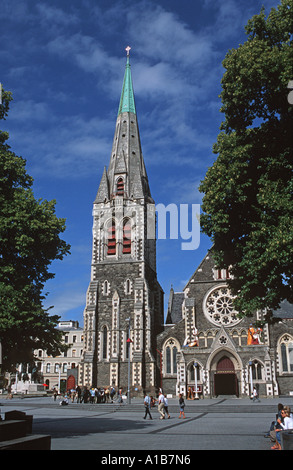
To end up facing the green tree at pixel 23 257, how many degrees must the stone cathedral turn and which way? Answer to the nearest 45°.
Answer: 0° — it already faces it

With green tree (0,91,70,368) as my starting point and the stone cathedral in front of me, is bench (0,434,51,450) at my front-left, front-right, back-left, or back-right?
back-right

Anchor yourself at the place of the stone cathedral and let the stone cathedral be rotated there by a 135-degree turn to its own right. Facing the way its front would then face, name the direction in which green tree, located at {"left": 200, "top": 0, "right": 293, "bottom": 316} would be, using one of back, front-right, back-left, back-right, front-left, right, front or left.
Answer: back-left

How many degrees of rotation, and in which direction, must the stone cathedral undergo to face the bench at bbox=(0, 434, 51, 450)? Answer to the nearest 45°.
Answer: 0° — it already faces it

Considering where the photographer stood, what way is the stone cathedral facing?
facing the viewer
